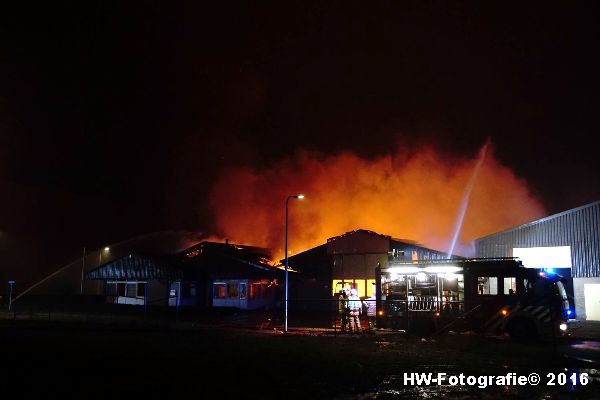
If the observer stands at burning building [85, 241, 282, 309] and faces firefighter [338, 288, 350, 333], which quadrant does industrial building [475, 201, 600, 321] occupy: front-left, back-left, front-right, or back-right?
front-left

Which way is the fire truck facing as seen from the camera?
to the viewer's right

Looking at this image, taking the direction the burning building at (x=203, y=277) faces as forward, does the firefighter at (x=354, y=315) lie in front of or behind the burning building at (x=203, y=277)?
in front

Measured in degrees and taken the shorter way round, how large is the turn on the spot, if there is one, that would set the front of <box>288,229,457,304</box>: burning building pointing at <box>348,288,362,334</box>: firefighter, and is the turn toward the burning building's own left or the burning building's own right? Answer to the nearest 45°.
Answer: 0° — it already faces them

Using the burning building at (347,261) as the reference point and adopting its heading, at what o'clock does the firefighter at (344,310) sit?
The firefighter is roughly at 12 o'clock from the burning building.

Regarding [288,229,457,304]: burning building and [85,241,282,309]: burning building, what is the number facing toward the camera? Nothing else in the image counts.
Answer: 2

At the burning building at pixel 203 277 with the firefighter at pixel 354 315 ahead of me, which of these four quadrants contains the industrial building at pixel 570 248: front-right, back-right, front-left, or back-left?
front-left

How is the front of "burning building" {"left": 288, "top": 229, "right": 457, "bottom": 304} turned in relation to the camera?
facing the viewer

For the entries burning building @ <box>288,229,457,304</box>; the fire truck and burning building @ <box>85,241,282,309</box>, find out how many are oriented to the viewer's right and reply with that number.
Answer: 1

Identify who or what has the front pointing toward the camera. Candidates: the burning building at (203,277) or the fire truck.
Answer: the burning building

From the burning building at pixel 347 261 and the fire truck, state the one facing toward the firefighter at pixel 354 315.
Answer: the burning building

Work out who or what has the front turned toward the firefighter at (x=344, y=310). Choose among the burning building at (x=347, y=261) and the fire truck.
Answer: the burning building

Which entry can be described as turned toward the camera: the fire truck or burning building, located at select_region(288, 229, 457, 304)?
the burning building

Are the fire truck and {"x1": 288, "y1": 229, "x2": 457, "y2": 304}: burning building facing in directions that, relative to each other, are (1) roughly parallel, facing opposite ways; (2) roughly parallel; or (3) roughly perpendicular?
roughly perpendicular
